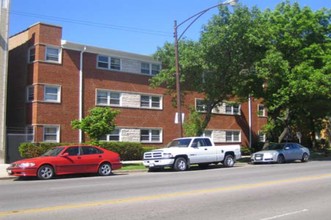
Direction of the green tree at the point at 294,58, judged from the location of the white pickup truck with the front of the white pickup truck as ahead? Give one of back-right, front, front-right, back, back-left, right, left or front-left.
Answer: back

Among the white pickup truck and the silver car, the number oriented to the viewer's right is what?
0

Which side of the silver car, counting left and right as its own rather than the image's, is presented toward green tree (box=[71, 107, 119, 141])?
front

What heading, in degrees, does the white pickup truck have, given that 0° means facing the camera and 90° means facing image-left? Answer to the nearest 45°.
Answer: approximately 45°

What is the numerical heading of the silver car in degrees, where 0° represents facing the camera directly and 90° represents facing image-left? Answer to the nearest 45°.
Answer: approximately 45°

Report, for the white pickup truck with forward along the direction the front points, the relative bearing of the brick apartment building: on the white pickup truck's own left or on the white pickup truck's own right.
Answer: on the white pickup truck's own right

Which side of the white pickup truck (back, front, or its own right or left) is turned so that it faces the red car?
front

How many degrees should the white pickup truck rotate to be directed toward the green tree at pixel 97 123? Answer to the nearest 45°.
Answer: approximately 45° to its right

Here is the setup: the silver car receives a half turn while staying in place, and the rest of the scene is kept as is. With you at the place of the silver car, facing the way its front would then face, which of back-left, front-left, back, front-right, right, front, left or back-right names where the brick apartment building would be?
back-left

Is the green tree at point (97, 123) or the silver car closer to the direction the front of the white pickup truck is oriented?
the green tree
